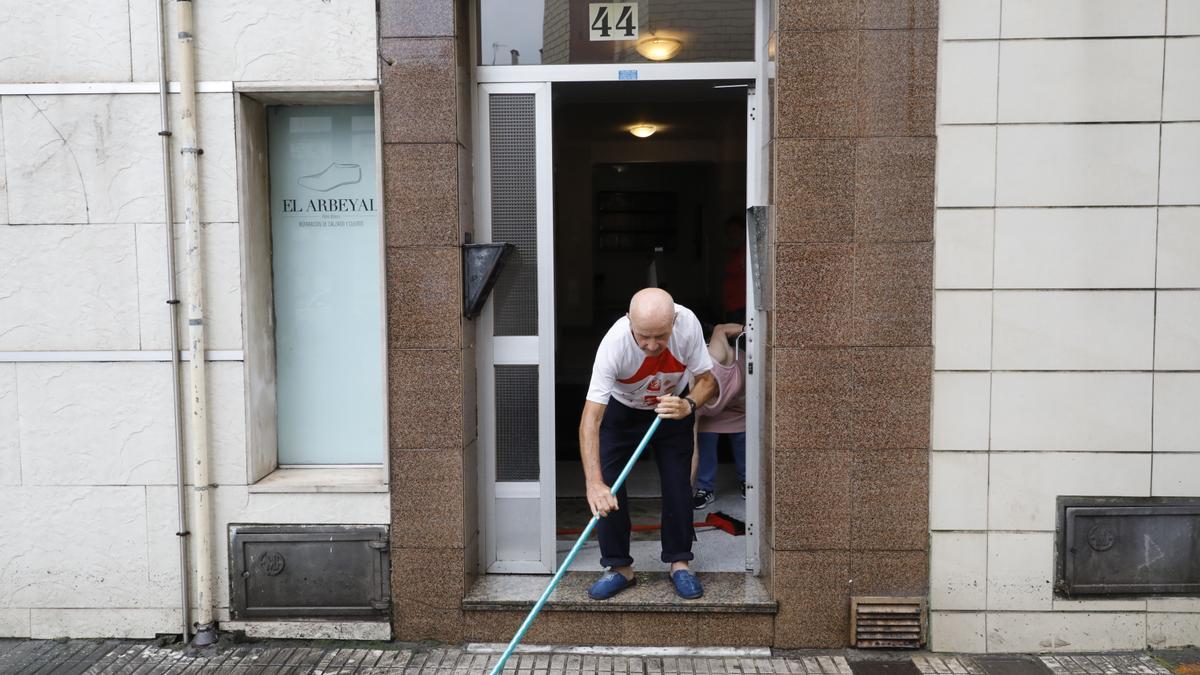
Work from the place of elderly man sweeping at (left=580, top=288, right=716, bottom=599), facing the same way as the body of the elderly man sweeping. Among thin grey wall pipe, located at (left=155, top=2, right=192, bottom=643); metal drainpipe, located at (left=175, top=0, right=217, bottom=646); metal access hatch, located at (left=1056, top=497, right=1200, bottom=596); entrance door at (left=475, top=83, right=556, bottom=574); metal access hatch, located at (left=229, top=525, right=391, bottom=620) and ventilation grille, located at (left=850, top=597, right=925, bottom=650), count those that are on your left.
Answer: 2

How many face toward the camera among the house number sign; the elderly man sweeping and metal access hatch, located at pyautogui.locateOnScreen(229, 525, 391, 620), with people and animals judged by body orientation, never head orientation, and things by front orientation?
3

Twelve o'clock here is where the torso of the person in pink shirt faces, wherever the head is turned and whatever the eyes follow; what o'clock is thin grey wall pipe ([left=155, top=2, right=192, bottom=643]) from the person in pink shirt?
The thin grey wall pipe is roughly at 2 o'clock from the person in pink shirt.

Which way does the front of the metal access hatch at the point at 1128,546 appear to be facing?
toward the camera

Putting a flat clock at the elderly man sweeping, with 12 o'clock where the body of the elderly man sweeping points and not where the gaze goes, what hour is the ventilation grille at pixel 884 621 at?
The ventilation grille is roughly at 9 o'clock from the elderly man sweeping.

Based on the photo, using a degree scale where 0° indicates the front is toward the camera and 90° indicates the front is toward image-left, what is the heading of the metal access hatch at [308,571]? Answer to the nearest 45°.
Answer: approximately 0°

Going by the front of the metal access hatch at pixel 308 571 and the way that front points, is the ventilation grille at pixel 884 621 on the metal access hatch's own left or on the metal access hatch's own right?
on the metal access hatch's own left

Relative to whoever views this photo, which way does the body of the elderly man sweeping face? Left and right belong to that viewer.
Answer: facing the viewer

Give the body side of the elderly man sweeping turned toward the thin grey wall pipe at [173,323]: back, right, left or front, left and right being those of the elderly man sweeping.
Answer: right
